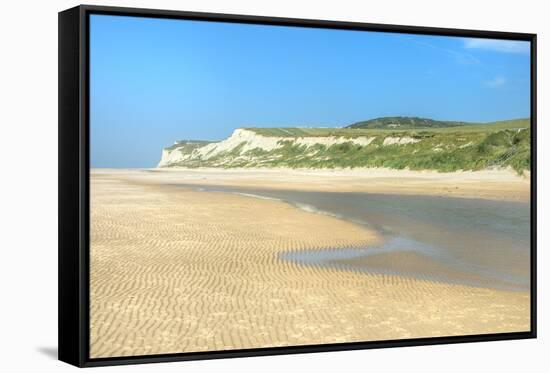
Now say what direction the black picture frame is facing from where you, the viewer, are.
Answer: facing the viewer and to the right of the viewer
